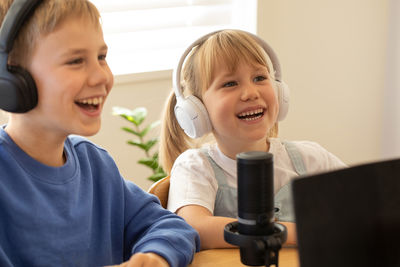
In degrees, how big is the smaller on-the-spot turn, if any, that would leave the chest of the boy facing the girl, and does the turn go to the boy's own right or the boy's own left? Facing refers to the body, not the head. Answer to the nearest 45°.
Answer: approximately 90° to the boy's own left

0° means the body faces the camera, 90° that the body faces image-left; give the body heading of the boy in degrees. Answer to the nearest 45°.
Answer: approximately 315°

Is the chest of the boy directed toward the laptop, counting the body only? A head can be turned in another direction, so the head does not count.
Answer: yes

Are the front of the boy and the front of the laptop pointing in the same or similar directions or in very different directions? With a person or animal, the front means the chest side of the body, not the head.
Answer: very different directions

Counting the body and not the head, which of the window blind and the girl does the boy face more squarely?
the girl

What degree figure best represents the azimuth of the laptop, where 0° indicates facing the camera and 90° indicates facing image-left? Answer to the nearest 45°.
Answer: approximately 135°

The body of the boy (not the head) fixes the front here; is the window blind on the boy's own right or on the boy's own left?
on the boy's own left

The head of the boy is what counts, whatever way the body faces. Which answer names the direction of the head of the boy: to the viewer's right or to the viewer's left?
to the viewer's right

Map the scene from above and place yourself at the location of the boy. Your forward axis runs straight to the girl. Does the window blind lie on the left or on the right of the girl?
left

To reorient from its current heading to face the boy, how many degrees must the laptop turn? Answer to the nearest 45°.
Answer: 0° — it already faces them
